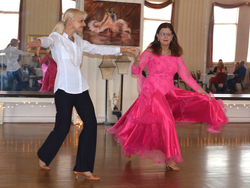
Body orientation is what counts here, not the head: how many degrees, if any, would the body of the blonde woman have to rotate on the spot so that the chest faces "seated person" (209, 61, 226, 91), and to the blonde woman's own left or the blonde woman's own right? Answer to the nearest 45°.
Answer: approximately 90° to the blonde woman's own left

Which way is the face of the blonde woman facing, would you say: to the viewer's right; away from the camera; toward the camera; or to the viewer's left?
to the viewer's right

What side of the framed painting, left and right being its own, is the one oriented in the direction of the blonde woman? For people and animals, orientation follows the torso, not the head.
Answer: front

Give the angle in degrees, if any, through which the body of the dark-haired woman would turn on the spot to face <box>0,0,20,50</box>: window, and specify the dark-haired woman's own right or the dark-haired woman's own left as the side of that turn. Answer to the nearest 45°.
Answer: approximately 135° to the dark-haired woman's own right

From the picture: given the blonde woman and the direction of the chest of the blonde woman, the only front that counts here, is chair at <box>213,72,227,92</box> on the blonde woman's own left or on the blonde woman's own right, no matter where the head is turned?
on the blonde woman's own left

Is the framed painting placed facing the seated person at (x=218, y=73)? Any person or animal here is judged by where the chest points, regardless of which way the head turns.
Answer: no

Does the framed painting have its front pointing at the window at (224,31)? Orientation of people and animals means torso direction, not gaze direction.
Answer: no

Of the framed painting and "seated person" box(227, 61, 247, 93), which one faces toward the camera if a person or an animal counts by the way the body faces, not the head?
the framed painting

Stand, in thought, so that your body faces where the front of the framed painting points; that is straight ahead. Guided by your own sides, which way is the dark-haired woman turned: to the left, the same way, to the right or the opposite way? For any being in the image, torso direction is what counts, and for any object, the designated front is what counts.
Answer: the same way

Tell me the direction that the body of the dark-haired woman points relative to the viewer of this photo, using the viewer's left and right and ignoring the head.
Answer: facing the viewer

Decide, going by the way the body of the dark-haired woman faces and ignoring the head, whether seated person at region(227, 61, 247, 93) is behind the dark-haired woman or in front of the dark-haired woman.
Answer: behind

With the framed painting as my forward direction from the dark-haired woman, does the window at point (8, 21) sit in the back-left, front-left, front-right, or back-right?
front-left

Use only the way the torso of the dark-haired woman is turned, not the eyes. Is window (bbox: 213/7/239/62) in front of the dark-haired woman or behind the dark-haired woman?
behind
